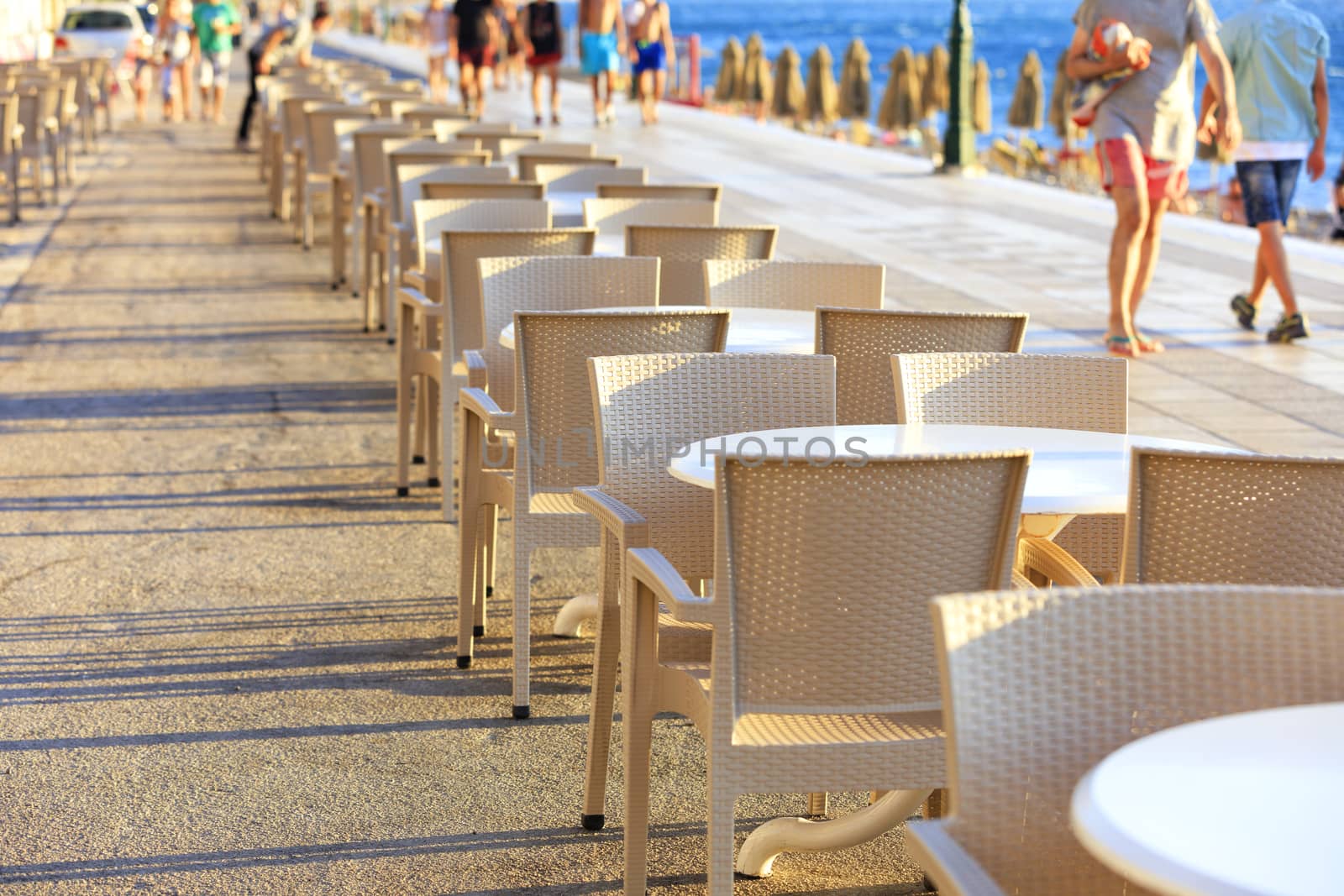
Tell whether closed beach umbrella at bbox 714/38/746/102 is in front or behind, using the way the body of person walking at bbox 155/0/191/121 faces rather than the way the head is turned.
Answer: behind

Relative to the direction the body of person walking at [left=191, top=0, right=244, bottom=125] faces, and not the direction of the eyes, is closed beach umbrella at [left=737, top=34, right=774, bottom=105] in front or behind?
behind

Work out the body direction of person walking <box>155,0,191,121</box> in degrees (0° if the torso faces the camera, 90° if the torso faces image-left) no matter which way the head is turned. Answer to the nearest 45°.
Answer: approximately 0°

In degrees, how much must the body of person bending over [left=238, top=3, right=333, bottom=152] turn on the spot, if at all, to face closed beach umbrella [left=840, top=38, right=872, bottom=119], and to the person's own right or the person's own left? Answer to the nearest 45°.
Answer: approximately 45° to the person's own left
